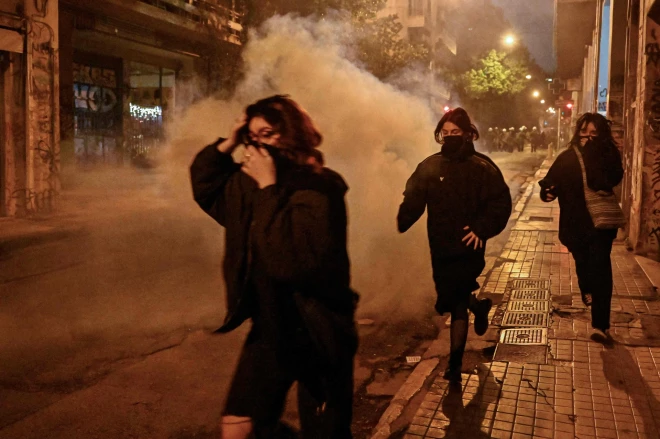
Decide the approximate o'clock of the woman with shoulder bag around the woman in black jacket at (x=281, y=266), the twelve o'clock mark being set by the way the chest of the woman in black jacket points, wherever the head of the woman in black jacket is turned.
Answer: The woman with shoulder bag is roughly at 6 o'clock from the woman in black jacket.

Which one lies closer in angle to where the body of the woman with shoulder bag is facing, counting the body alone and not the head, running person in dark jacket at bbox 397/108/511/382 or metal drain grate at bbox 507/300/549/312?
the running person in dark jacket

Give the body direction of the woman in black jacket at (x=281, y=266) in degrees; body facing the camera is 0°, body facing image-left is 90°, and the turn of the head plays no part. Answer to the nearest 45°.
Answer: approximately 45°

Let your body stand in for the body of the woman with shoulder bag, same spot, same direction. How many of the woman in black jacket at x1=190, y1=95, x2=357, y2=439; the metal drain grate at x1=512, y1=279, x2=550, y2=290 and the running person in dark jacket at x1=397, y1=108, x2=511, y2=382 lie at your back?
1

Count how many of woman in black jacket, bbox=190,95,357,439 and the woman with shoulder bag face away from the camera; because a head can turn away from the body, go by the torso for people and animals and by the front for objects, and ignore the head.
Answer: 0

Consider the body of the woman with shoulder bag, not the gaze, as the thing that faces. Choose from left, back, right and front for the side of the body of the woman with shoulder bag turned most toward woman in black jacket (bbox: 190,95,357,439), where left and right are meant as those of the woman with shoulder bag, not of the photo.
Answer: front

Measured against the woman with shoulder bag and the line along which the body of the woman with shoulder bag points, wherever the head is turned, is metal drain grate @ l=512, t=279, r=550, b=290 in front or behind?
behind

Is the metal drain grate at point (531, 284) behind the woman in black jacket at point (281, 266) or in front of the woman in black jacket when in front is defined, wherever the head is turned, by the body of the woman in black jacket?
behind

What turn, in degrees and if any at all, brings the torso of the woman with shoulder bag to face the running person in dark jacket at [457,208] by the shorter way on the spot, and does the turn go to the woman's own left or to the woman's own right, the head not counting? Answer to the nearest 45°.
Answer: approximately 45° to the woman's own right
